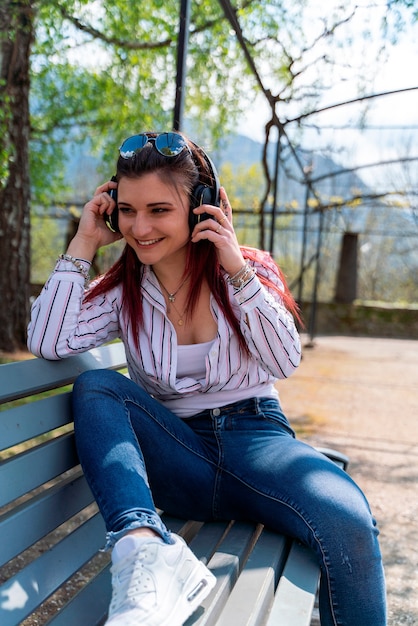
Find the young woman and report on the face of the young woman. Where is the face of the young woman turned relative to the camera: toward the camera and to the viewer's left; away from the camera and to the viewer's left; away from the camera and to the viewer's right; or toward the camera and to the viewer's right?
toward the camera and to the viewer's left

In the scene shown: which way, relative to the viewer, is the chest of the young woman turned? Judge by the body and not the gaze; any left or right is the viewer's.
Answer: facing the viewer

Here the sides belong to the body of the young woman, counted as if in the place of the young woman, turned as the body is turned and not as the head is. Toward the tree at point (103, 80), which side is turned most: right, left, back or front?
back
